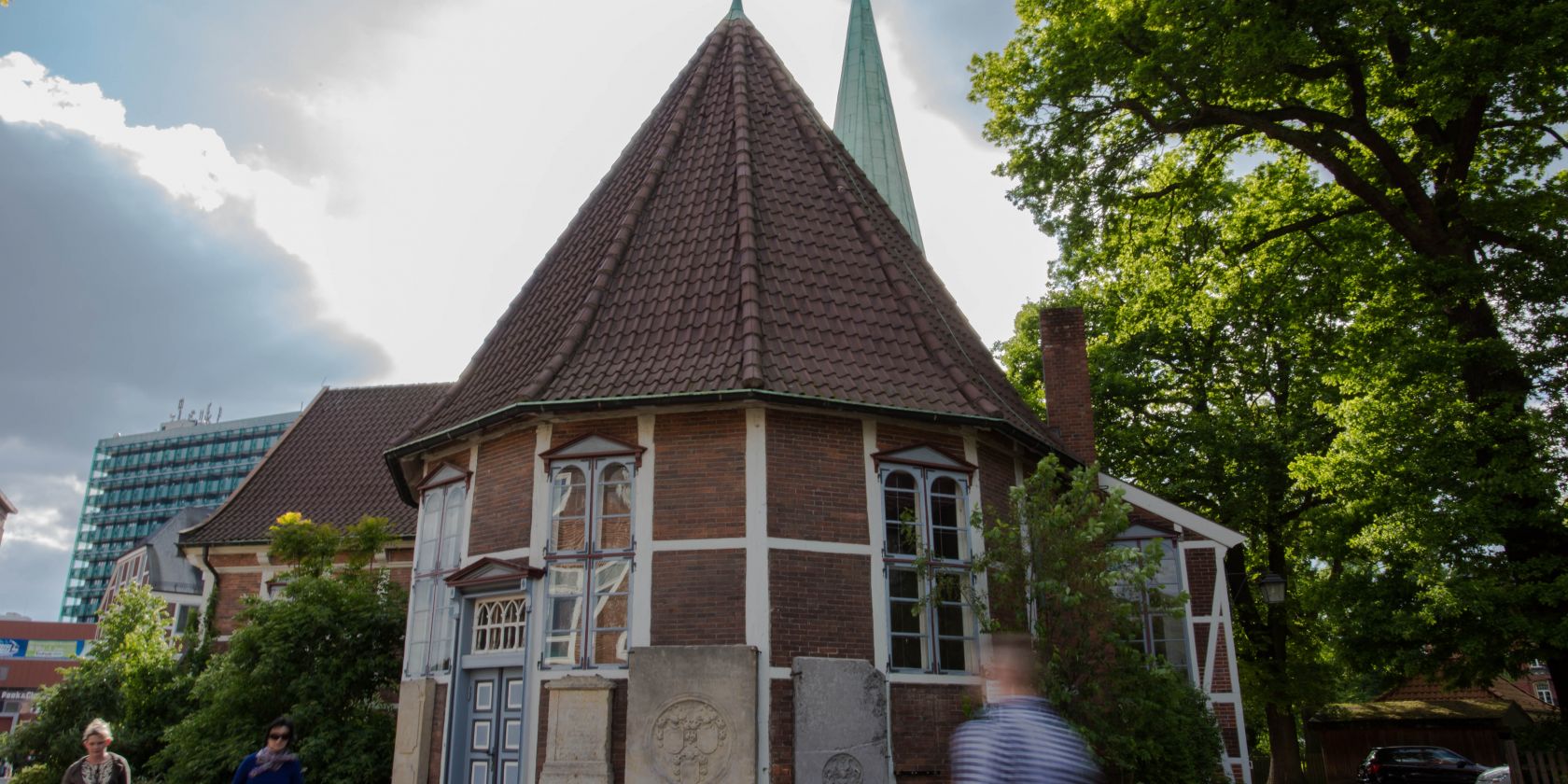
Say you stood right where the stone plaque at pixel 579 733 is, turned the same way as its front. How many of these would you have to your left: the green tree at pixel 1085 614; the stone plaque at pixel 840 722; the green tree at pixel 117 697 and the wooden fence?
3

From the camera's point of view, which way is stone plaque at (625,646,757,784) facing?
toward the camera

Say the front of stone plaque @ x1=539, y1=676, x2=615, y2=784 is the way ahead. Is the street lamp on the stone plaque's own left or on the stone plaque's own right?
on the stone plaque's own left

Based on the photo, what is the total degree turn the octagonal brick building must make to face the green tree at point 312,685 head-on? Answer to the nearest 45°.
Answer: approximately 90° to its right

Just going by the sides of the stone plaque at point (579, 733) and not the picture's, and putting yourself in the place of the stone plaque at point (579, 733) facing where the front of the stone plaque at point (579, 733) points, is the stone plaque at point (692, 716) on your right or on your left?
on your left

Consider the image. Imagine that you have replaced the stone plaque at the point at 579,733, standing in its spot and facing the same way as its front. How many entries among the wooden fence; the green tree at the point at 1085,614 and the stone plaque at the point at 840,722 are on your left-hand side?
3

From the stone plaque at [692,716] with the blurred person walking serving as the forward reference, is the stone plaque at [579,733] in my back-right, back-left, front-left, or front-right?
back-right

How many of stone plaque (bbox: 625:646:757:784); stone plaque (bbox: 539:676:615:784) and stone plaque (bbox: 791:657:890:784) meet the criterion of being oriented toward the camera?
3

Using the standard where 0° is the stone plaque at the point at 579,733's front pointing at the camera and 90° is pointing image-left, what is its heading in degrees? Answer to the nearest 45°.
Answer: approximately 0°

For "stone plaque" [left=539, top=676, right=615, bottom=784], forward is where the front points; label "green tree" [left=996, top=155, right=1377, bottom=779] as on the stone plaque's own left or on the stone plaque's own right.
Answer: on the stone plaque's own left
